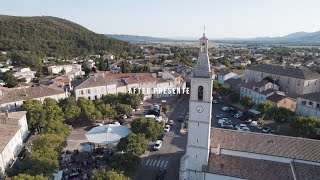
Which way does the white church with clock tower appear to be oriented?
to the viewer's left

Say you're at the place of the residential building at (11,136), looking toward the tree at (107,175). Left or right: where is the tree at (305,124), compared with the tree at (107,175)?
left

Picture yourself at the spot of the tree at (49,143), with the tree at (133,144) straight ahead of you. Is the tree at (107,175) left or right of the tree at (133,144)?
right

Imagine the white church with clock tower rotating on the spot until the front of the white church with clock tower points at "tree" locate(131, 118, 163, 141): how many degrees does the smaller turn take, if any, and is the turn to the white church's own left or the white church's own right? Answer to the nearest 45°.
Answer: approximately 45° to the white church's own right

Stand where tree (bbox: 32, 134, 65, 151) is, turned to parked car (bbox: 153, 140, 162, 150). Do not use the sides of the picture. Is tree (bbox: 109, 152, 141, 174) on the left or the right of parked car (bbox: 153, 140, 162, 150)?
right

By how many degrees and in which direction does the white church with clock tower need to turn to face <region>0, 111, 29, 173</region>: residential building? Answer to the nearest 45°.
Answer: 0° — it already faces it

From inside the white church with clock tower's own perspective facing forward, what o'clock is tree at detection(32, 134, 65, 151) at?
The tree is roughly at 12 o'clock from the white church with clock tower.

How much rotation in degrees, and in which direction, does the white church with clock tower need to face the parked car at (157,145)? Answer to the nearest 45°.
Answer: approximately 45° to its right

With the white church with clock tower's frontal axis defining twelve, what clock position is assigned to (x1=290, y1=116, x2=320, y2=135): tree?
The tree is roughly at 4 o'clock from the white church with clock tower.
